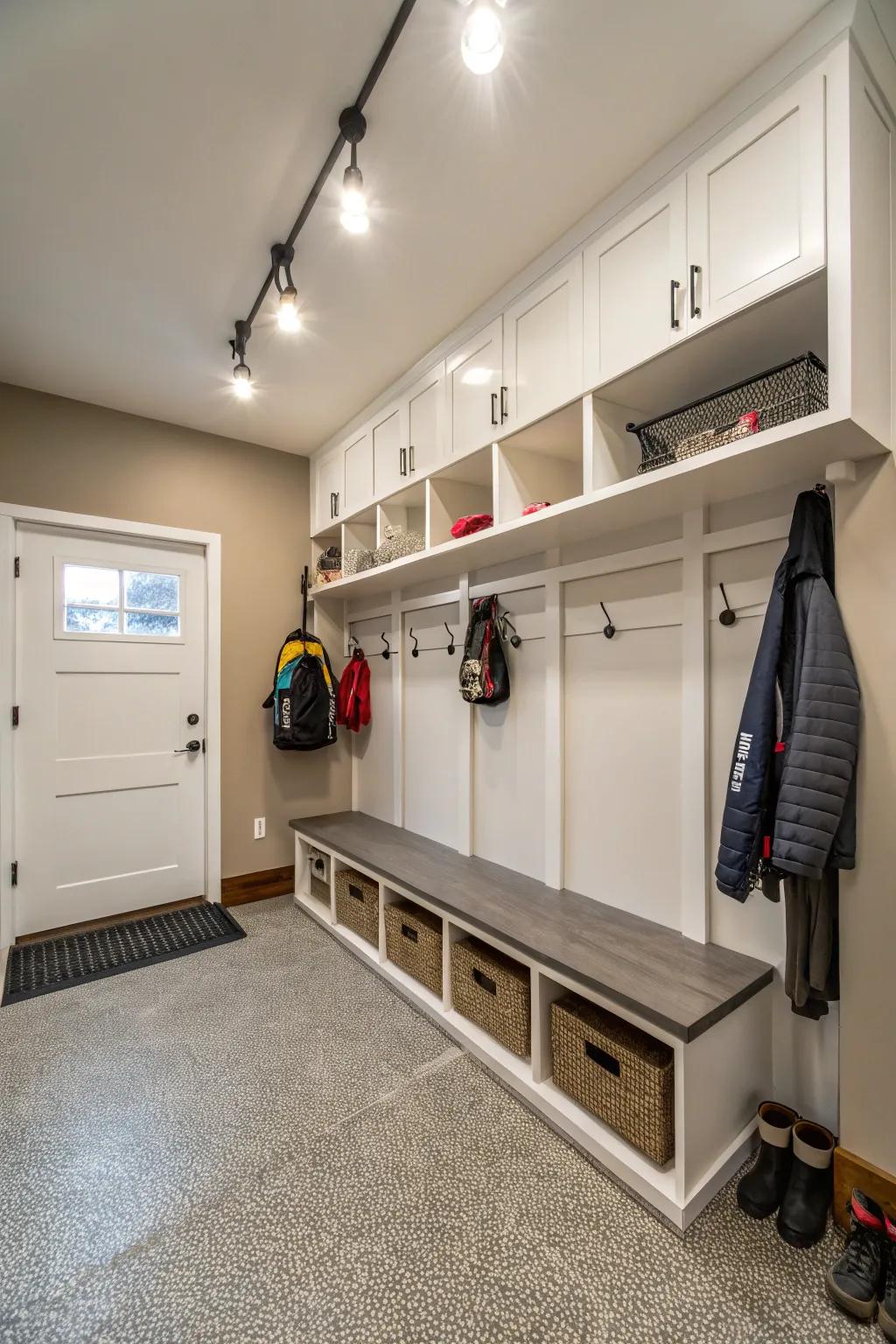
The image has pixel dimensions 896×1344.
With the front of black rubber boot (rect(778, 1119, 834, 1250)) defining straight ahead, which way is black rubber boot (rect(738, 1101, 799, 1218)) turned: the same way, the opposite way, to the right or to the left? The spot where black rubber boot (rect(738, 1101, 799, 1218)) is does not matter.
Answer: the same way

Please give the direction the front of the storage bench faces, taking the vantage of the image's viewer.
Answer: facing the viewer and to the left of the viewer

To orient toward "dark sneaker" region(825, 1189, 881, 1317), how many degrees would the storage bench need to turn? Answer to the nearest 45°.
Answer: approximately 90° to its left

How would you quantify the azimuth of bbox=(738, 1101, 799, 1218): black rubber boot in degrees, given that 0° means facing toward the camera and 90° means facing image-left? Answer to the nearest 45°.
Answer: approximately 45°

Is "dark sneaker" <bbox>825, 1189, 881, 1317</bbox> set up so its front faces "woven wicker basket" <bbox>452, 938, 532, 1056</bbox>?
no

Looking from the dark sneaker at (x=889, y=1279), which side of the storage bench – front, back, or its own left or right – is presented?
left

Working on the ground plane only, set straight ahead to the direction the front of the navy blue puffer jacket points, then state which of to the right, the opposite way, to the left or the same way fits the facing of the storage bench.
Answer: the same way

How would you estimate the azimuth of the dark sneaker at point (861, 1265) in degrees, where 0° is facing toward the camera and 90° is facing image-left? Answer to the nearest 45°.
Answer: approximately 45°

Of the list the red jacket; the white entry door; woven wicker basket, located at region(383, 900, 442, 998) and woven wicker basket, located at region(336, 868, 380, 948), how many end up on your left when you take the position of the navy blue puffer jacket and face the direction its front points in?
0

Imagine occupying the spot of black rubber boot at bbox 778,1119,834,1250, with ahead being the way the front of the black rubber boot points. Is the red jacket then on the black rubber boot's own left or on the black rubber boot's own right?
on the black rubber boot's own right

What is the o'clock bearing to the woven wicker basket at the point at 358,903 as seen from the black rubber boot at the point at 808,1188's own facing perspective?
The woven wicker basket is roughly at 2 o'clock from the black rubber boot.

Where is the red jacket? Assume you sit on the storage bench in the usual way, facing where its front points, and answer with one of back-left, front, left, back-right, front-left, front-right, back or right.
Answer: right

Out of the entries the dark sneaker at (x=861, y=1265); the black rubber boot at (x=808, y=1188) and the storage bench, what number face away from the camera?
0

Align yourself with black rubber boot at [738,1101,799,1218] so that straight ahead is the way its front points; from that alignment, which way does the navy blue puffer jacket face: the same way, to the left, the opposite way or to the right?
the same way

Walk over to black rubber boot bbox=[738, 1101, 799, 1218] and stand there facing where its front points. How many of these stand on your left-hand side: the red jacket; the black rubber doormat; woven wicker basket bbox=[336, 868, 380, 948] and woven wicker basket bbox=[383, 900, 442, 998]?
0

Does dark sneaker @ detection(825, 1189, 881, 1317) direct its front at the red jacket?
no

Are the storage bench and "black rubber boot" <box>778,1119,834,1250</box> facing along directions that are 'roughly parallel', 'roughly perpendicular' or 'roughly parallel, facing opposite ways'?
roughly parallel

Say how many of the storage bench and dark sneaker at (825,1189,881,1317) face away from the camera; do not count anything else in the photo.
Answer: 0

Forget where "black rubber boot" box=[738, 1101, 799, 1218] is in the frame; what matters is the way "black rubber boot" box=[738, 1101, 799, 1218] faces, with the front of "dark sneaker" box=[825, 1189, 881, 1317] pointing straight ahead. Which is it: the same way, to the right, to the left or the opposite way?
the same way
